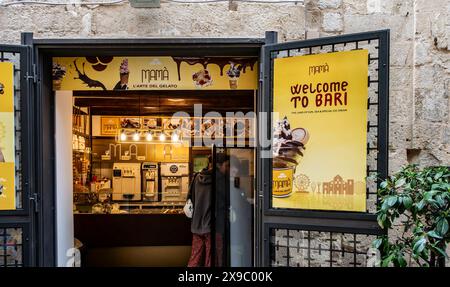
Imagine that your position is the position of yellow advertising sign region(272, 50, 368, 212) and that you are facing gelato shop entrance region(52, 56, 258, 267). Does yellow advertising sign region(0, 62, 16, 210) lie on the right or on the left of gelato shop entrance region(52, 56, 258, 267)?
left

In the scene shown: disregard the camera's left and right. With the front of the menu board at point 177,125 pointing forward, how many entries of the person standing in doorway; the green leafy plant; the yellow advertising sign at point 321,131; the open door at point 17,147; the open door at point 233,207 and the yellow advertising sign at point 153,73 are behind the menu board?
0

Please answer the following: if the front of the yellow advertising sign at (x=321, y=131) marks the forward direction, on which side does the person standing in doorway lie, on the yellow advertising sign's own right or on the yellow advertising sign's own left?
on the yellow advertising sign's own right

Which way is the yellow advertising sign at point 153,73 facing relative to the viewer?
toward the camera

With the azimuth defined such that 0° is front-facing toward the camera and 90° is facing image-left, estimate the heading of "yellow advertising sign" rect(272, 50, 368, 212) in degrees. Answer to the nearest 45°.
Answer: approximately 45°

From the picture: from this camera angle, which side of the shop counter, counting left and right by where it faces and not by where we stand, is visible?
front

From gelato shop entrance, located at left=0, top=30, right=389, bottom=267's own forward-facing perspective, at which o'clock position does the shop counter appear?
The shop counter is roughly at 5 o'clock from the gelato shop entrance.

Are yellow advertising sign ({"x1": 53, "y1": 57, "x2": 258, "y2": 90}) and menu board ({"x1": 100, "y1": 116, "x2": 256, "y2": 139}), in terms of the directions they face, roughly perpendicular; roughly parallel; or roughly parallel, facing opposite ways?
roughly parallel

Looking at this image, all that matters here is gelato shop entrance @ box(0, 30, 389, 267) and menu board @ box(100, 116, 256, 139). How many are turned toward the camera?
2

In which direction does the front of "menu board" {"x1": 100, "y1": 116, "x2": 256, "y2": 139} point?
toward the camera

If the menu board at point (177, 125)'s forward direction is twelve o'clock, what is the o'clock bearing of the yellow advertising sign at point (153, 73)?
The yellow advertising sign is roughly at 12 o'clock from the menu board.

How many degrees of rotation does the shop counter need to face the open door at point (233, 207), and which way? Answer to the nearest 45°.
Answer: approximately 45° to its left

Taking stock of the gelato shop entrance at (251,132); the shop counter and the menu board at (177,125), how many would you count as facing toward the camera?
3

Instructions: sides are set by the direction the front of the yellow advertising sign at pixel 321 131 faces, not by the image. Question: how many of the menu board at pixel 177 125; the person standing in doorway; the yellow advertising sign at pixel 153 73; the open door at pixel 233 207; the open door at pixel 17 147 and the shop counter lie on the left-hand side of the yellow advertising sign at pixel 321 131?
0
